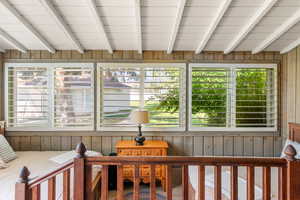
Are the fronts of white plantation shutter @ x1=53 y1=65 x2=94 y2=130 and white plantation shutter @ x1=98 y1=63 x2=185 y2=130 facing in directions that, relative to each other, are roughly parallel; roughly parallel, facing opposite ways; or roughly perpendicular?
roughly parallel

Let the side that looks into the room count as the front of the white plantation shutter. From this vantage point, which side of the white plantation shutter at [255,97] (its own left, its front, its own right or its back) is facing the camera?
front

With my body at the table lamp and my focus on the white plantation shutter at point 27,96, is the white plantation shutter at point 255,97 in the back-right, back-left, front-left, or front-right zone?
back-right

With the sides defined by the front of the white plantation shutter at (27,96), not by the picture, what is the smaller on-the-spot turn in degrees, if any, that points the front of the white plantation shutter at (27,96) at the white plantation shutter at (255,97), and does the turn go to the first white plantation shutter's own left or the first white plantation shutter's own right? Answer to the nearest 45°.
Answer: approximately 45° to the first white plantation shutter's own left

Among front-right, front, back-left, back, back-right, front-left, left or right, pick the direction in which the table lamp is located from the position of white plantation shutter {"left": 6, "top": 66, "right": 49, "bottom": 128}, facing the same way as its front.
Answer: front-left

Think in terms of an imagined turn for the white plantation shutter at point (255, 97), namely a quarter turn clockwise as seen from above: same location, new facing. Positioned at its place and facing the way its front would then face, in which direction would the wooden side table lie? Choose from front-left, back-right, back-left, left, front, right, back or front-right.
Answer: front-left

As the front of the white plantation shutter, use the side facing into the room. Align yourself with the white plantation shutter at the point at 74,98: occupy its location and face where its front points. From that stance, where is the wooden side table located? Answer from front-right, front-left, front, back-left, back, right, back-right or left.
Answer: front-left

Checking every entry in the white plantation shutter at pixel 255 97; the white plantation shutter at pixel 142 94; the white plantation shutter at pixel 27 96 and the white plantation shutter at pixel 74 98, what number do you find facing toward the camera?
4

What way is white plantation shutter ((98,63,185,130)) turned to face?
toward the camera

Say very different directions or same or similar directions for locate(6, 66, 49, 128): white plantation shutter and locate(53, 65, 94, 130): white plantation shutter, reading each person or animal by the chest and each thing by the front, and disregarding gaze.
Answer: same or similar directions

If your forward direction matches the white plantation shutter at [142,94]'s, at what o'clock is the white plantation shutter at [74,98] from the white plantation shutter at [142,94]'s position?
the white plantation shutter at [74,98] is roughly at 3 o'clock from the white plantation shutter at [142,94].

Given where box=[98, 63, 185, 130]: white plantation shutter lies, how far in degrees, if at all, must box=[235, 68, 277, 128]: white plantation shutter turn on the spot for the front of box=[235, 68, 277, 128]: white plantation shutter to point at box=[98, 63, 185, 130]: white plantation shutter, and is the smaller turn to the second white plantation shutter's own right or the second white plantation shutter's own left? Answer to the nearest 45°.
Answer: approximately 45° to the second white plantation shutter's own right

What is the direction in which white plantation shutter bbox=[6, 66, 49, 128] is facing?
toward the camera

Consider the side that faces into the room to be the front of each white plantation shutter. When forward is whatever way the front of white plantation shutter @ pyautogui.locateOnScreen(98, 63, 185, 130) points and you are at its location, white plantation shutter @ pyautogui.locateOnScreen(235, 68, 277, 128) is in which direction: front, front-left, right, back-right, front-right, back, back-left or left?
left

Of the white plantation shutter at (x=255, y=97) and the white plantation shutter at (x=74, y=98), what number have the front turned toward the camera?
2
